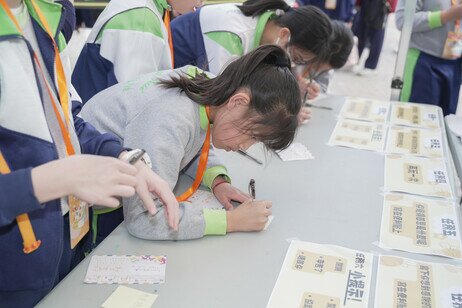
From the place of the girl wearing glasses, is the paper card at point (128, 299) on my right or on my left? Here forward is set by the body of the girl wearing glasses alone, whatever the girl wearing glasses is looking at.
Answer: on my right

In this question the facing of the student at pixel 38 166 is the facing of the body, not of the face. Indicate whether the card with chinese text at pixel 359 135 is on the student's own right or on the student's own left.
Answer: on the student's own left

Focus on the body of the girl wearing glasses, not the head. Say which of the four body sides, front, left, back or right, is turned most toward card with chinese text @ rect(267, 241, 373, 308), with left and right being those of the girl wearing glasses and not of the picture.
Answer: right

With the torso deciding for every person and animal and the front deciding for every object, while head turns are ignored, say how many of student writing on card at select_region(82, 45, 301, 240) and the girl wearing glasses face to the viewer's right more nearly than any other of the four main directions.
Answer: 2

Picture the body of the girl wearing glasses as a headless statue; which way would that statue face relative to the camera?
to the viewer's right

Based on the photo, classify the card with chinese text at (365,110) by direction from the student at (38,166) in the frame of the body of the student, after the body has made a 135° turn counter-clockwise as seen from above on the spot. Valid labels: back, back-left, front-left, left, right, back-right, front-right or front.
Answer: front-right

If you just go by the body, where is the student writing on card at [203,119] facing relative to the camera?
to the viewer's right

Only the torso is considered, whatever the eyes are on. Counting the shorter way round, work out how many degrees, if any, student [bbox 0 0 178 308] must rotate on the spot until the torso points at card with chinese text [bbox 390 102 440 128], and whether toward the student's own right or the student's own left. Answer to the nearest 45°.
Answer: approximately 90° to the student's own left
